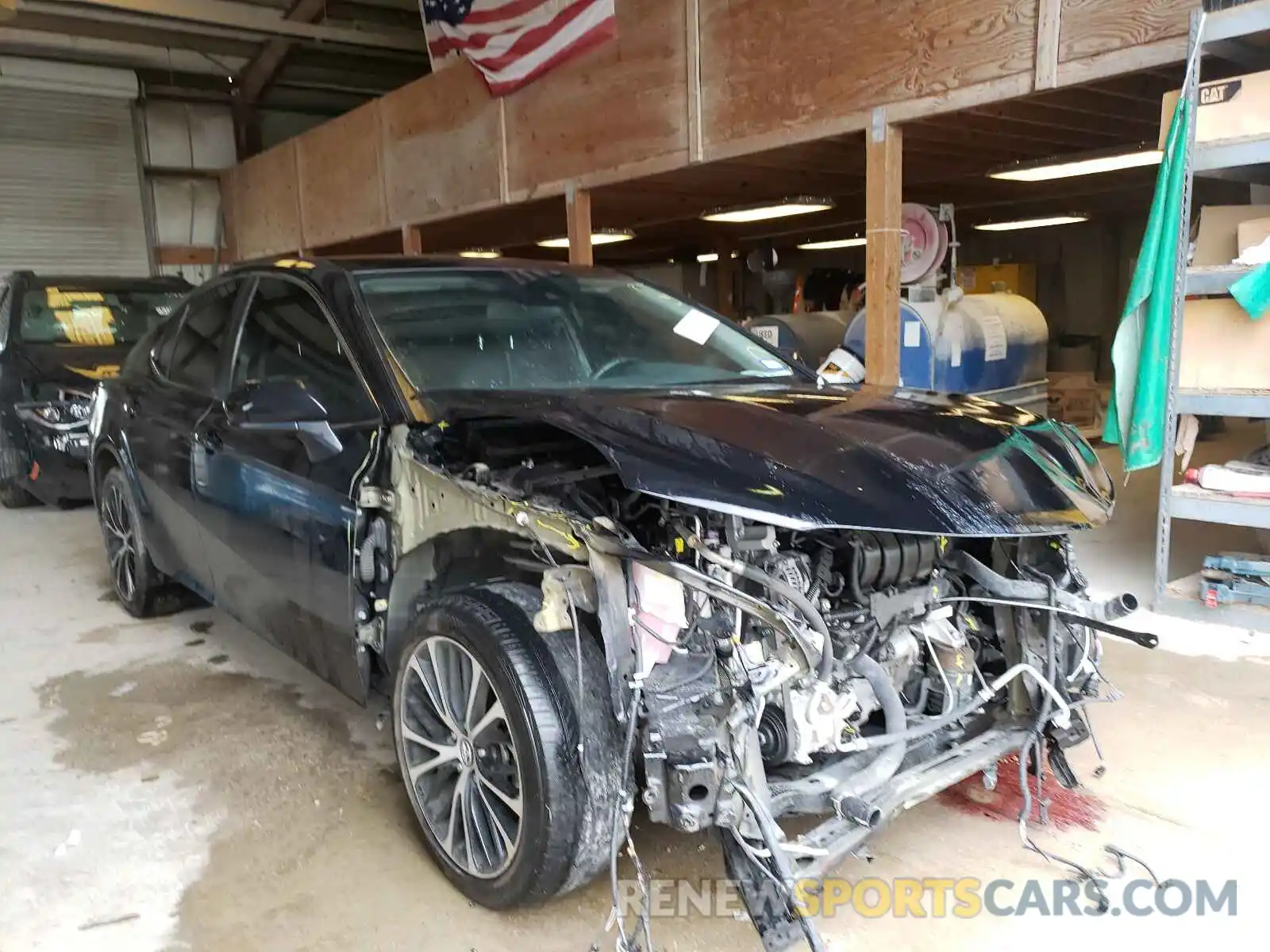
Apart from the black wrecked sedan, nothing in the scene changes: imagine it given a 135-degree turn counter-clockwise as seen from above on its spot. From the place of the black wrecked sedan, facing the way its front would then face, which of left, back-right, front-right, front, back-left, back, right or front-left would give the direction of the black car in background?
front-left

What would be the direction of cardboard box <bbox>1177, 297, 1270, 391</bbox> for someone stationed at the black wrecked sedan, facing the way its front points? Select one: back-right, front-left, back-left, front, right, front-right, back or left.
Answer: left

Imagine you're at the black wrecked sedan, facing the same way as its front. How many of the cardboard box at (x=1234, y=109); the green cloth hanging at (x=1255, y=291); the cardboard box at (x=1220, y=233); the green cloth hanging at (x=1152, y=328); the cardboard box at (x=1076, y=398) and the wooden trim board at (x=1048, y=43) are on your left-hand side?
6

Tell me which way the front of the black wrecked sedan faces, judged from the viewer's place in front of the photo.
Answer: facing the viewer and to the right of the viewer

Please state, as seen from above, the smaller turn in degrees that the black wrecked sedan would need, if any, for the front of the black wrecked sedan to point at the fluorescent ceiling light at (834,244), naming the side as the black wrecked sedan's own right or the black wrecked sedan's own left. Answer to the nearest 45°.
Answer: approximately 135° to the black wrecked sedan's own left

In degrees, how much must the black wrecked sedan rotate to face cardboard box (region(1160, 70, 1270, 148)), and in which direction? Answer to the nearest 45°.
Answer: approximately 90° to its left

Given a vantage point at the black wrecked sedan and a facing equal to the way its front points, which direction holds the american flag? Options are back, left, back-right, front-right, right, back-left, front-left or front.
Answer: back-left

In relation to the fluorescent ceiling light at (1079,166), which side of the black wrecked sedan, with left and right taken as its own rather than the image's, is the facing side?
left

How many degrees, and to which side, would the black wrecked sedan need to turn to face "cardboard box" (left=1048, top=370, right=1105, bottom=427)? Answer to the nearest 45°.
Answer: approximately 90° to its left

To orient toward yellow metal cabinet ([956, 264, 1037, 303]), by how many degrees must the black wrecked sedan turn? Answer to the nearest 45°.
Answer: approximately 90° to its left

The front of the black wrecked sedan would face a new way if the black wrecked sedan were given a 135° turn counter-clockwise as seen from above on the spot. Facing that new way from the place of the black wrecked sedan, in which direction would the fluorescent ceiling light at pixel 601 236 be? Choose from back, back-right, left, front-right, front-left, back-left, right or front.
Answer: front
